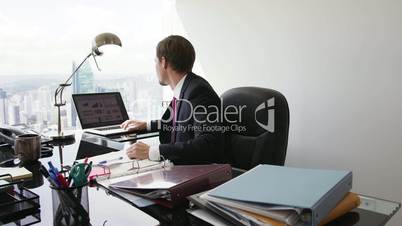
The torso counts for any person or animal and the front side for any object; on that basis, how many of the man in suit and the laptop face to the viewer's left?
1

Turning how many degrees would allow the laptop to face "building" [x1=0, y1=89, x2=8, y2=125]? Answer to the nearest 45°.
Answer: approximately 180°

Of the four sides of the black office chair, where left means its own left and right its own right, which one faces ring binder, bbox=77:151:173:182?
front

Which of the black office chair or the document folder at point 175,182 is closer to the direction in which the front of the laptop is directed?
the black office chair

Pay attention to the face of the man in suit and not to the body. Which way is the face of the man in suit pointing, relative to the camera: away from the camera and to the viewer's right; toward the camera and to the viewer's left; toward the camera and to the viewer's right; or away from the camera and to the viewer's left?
away from the camera and to the viewer's left

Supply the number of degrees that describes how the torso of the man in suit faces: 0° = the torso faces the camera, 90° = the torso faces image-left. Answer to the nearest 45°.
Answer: approximately 90°

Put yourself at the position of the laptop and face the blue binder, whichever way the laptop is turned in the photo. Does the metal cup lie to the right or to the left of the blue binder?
right

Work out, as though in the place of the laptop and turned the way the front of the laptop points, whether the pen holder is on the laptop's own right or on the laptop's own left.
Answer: on the laptop's own right

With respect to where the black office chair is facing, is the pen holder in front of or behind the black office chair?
in front

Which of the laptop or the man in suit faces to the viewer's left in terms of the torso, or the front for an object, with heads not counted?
the man in suit

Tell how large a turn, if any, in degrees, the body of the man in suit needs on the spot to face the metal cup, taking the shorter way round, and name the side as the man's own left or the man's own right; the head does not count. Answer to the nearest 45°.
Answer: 0° — they already face it

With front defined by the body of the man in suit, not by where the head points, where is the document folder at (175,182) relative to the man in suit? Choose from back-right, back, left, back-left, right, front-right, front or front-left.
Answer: left

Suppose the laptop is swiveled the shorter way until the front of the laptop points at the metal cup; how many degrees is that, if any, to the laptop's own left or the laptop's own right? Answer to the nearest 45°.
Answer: approximately 90° to the laptop's own right

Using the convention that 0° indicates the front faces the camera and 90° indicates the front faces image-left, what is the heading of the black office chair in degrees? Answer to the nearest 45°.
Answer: approximately 45°

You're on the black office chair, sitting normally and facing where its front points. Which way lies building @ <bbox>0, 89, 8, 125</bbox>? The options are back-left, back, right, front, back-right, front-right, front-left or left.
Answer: front-right

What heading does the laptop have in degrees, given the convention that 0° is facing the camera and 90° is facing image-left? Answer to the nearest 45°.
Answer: approximately 315°
